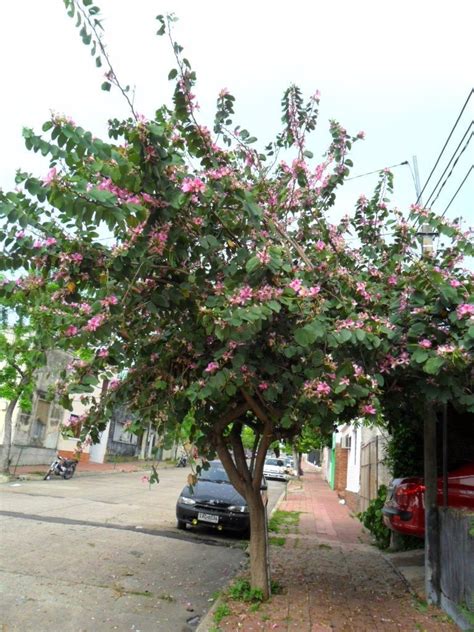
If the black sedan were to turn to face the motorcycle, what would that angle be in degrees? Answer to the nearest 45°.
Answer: approximately 135° to its right

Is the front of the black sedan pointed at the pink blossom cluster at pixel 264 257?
yes

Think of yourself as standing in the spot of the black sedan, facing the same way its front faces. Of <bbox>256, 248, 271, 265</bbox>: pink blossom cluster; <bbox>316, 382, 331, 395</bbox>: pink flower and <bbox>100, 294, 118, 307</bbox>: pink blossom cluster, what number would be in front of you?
3

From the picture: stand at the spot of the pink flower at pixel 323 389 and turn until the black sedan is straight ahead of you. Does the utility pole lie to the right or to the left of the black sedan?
right

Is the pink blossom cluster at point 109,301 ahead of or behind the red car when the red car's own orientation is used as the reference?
behind

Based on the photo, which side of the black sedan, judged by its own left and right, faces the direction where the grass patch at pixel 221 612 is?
front

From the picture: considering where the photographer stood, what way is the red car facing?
facing away from the viewer and to the right of the viewer

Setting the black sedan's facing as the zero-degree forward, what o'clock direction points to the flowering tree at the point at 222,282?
The flowering tree is roughly at 12 o'clock from the black sedan.
